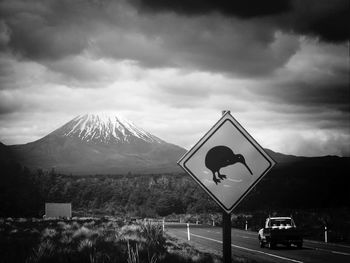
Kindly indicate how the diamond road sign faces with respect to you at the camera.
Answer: facing the viewer

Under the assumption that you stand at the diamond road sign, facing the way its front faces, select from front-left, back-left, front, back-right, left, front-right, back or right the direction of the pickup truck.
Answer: back
